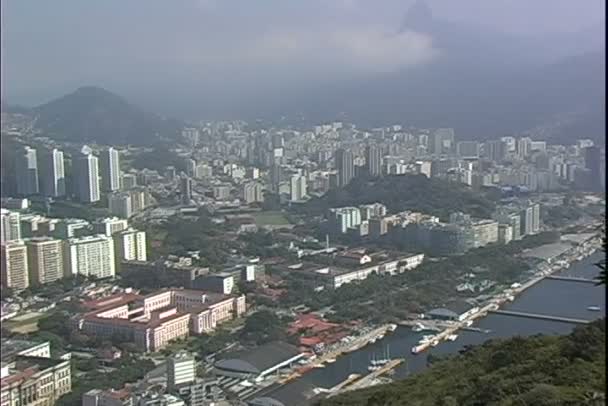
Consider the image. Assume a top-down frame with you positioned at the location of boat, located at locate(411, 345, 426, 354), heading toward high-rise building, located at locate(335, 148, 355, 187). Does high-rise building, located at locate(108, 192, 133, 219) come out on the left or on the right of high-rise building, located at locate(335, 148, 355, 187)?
left

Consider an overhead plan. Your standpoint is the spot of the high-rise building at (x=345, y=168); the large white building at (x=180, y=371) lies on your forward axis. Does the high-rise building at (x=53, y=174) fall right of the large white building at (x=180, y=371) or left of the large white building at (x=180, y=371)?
right
